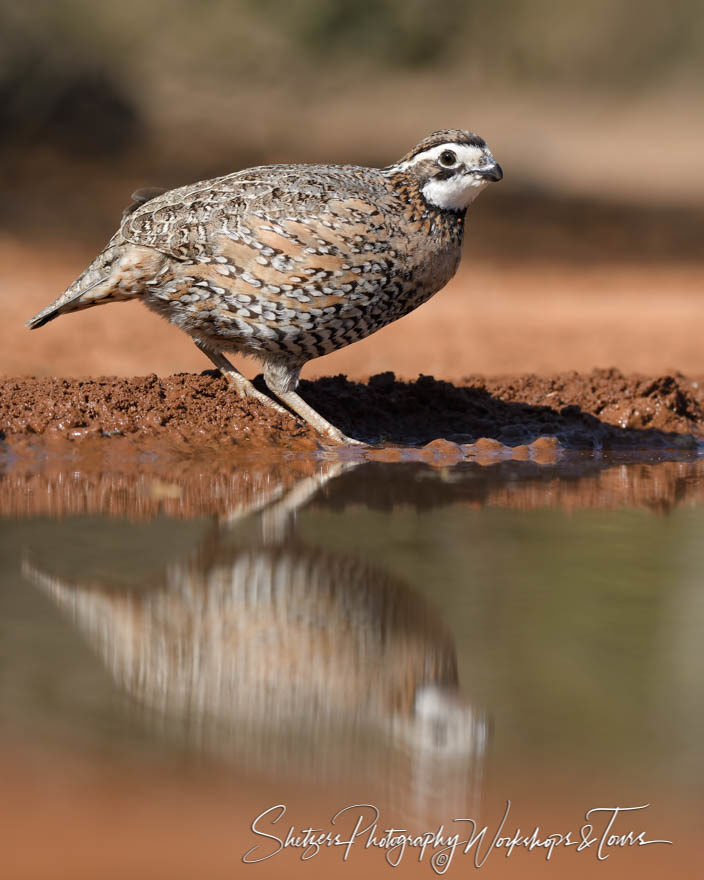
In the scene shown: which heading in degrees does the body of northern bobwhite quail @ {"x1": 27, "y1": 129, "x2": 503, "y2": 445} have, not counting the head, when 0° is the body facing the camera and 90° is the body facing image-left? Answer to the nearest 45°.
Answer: approximately 270°
